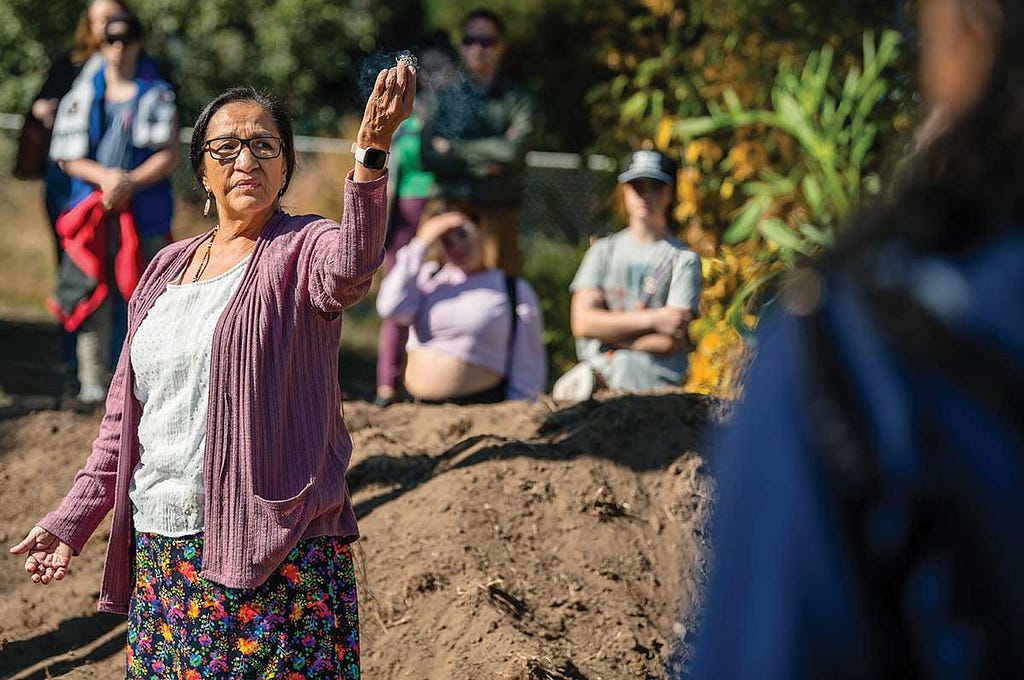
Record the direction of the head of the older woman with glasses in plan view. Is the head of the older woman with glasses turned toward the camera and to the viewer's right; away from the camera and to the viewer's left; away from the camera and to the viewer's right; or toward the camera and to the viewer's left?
toward the camera and to the viewer's right

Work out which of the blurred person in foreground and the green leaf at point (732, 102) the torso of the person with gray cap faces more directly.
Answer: the blurred person in foreground

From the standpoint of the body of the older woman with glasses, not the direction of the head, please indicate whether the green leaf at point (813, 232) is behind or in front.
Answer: behind

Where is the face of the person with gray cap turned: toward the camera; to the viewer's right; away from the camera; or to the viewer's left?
toward the camera

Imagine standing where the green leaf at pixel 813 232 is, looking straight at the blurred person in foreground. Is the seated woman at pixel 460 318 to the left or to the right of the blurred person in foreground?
right

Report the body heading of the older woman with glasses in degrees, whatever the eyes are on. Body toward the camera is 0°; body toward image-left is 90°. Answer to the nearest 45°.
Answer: approximately 45°

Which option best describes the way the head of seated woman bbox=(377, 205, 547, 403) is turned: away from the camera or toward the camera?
toward the camera

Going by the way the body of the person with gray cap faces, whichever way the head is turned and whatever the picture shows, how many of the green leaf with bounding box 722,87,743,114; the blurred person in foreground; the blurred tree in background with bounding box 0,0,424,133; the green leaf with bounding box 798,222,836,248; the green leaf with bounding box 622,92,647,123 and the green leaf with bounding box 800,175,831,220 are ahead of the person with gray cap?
1

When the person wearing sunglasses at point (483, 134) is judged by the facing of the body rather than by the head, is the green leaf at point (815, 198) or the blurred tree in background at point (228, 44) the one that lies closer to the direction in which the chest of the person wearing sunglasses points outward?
the green leaf

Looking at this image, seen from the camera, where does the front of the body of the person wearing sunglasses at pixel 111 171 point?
toward the camera

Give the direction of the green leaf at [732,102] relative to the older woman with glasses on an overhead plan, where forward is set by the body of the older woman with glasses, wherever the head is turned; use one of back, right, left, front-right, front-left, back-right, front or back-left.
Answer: back

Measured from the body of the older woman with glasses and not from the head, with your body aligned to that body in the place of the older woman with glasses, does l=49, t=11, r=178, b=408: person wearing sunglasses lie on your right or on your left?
on your right

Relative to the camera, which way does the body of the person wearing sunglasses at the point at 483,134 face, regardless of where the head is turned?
toward the camera

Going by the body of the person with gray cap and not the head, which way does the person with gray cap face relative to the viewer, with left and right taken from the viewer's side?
facing the viewer

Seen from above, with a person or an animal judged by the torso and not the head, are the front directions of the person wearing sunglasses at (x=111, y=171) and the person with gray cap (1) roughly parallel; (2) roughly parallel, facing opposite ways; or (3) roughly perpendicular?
roughly parallel

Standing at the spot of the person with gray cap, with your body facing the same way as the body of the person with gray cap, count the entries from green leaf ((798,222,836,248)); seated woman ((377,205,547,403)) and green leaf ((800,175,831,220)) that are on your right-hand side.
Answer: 1

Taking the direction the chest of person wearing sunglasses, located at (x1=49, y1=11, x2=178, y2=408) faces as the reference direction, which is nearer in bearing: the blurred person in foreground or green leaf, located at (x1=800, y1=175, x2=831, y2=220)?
the blurred person in foreground

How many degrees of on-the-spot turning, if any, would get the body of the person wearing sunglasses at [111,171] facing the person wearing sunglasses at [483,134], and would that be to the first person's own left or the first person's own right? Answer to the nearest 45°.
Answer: approximately 90° to the first person's own left

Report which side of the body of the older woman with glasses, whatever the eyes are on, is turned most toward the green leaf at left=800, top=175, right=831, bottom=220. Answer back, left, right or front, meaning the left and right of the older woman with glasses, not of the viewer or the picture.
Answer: back

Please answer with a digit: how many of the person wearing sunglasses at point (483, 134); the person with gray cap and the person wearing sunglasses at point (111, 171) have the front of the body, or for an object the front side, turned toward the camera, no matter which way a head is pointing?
3

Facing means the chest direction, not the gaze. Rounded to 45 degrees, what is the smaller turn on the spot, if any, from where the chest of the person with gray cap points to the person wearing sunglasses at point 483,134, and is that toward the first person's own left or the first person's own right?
approximately 135° to the first person's own right
